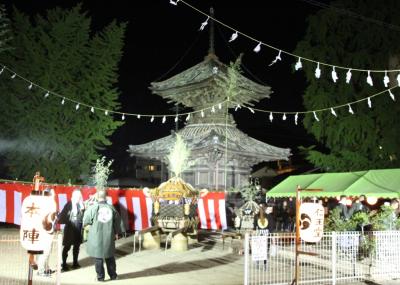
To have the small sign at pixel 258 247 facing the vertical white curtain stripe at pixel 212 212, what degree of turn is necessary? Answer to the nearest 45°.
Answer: approximately 180°

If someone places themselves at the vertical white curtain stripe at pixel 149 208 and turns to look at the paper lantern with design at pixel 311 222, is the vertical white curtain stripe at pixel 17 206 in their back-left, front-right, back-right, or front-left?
back-right

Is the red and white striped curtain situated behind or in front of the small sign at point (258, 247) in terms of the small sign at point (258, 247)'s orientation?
behind

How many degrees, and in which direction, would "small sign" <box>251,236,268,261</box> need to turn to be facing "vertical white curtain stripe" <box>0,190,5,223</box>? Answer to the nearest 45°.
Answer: approximately 135° to its right

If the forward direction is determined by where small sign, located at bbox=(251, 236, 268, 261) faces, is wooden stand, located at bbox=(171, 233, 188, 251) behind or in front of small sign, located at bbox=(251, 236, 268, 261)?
behind
